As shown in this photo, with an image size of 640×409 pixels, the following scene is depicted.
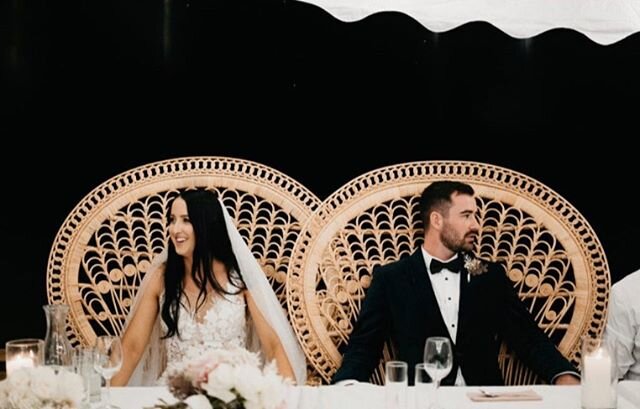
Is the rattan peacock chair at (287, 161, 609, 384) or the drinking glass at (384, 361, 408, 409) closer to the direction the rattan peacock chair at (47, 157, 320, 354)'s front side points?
the drinking glass

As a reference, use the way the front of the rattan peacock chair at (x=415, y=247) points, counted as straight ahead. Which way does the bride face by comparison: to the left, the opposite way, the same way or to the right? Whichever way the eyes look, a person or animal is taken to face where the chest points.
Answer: the same way

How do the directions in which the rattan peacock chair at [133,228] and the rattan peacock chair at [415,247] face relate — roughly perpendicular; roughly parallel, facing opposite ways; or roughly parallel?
roughly parallel

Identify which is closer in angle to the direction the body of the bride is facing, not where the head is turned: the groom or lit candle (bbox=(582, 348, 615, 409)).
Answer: the lit candle

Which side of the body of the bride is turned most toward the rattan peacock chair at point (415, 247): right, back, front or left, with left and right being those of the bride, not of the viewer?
left

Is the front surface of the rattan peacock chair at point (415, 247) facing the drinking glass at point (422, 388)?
yes

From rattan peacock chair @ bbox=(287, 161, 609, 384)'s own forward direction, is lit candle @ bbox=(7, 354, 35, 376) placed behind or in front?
in front

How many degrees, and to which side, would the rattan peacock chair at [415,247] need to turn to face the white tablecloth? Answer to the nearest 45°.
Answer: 0° — it already faces it

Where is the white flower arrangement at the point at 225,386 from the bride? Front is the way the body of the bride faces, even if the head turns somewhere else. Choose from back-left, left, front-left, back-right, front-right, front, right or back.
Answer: front

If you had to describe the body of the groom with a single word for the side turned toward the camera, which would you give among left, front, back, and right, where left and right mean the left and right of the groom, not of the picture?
front

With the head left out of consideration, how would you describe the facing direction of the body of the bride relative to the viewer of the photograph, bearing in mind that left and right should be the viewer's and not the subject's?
facing the viewer

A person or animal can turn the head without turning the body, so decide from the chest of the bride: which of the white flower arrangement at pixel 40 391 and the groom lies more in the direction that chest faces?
the white flower arrangement

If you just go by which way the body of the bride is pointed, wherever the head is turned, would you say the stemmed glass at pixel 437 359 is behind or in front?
in front

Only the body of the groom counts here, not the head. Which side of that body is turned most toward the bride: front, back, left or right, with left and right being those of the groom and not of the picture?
right

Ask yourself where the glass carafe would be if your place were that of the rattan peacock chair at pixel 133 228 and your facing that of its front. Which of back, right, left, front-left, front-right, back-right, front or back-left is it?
front
